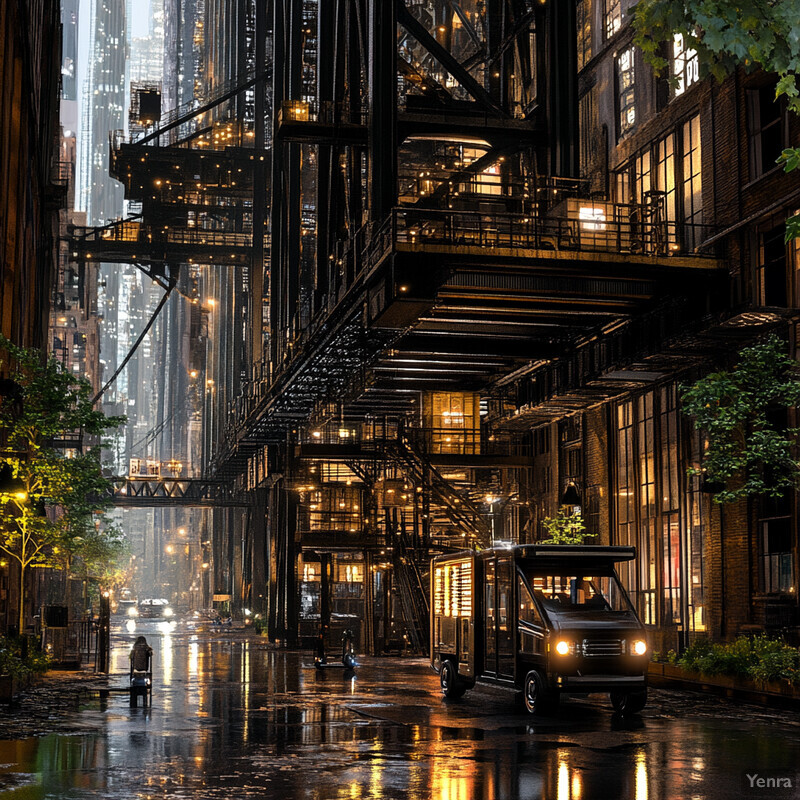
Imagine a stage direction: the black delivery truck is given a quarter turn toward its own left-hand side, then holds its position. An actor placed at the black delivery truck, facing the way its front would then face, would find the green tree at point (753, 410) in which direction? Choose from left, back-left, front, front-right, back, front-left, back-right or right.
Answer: front

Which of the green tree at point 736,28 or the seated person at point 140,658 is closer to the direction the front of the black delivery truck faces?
the green tree

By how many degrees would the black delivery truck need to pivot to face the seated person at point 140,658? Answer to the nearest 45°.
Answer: approximately 135° to its right

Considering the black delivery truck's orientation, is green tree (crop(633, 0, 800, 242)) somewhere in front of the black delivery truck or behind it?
in front

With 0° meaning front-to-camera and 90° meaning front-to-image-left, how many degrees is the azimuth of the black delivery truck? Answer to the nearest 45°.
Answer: approximately 315°

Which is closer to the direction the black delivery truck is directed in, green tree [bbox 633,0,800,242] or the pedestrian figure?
the green tree

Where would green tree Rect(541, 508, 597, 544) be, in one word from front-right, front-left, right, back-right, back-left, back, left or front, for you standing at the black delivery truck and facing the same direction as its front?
back-left

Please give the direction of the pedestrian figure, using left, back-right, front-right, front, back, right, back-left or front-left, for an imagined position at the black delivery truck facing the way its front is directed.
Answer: back-right
